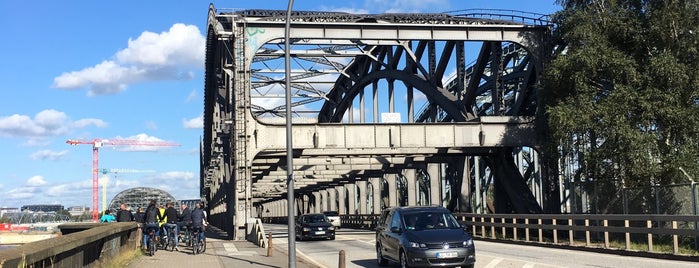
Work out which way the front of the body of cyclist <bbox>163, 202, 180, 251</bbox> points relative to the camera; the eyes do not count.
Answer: away from the camera

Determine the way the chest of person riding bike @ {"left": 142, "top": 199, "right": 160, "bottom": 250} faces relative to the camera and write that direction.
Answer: away from the camera

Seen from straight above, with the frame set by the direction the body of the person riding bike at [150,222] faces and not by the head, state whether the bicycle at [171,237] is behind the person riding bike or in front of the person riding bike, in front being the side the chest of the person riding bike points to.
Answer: in front

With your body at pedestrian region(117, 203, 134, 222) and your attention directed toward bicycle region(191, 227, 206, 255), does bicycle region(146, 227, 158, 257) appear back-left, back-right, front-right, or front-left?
front-right

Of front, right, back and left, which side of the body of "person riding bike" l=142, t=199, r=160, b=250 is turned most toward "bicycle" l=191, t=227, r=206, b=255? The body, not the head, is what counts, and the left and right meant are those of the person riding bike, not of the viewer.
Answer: right

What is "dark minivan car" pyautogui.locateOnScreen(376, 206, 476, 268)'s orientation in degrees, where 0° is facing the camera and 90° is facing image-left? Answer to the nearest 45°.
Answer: approximately 315°

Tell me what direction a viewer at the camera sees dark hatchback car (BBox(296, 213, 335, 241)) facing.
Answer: facing the viewer and to the right of the viewer

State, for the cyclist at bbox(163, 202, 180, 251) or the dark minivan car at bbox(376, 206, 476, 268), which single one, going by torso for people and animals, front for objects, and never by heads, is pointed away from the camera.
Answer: the cyclist

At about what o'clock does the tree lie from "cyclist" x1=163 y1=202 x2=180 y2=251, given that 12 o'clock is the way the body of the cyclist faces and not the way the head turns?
The tree is roughly at 3 o'clock from the cyclist.

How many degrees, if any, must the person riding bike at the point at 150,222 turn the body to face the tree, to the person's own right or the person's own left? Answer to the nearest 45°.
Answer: approximately 90° to the person's own right

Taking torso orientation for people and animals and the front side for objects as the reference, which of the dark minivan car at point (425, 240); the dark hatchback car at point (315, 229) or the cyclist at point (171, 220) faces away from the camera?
the cyclist
